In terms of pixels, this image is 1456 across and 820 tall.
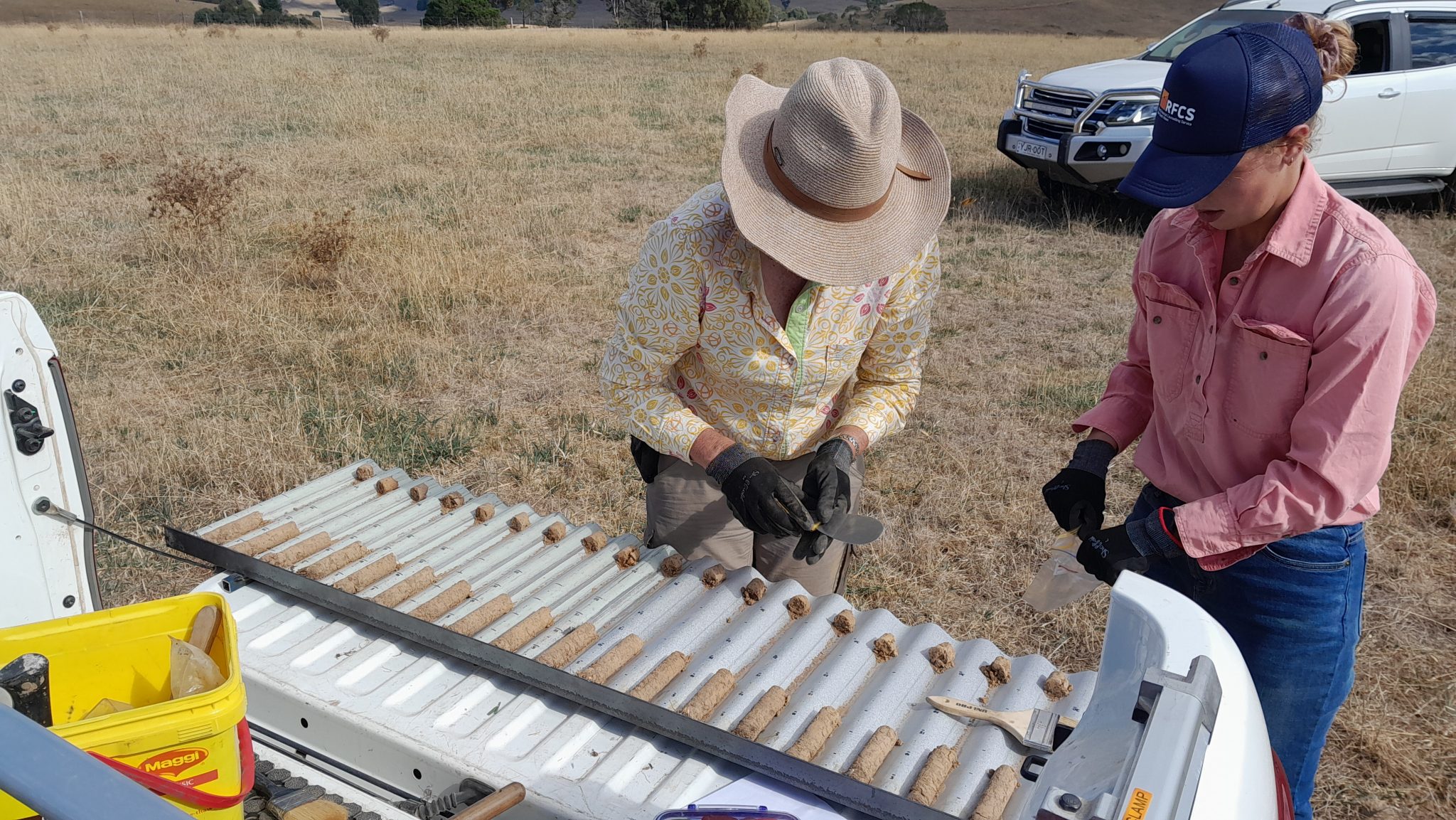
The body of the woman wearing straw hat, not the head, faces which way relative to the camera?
toward the camera

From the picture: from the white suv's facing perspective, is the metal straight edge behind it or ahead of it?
ahead

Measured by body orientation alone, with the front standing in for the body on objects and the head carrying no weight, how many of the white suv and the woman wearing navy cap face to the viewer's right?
0

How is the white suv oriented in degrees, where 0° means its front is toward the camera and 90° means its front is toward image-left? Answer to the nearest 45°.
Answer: approximately 45°

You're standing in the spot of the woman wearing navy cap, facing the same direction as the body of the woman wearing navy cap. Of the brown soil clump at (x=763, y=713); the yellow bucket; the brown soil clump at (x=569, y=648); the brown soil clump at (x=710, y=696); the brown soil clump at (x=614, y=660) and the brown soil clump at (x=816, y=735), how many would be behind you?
0

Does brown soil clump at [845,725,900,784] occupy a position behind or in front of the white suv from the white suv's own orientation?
in front

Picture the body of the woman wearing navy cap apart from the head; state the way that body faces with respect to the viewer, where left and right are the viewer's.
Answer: facing the viewer and to the left of the viewer

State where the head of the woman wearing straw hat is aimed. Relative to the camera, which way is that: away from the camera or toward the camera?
toward the camera

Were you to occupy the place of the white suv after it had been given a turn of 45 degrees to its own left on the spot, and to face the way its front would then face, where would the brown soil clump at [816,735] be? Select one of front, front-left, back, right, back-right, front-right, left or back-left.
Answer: front

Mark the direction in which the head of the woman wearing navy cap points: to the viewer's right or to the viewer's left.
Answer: to the viewer's left

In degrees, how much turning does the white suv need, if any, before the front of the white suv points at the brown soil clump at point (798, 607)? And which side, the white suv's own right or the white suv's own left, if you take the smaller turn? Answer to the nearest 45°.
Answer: approximately 45° to the white suv's own left

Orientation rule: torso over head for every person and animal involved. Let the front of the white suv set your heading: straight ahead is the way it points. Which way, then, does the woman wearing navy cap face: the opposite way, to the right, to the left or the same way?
the same way
